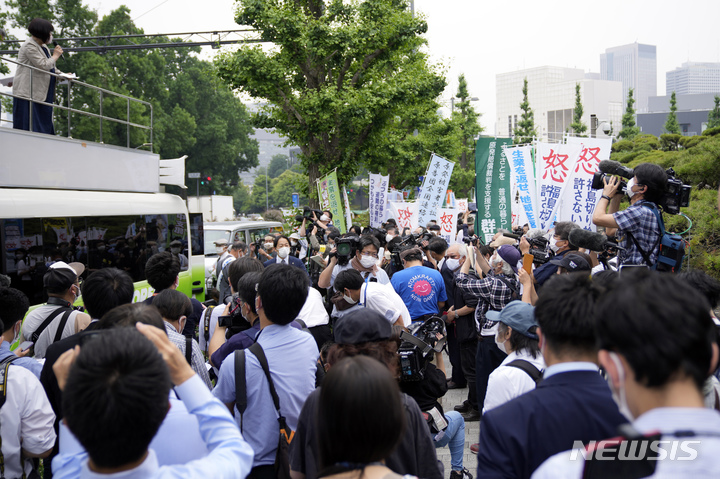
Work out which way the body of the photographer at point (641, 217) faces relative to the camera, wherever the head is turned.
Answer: to the viewer's left

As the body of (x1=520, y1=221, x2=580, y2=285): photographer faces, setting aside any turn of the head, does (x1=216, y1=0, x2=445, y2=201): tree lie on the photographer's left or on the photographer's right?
on the photographer's right

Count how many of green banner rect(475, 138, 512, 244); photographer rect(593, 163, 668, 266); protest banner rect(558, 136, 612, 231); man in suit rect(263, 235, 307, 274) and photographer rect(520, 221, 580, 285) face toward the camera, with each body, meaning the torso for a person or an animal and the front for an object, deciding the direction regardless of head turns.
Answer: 3

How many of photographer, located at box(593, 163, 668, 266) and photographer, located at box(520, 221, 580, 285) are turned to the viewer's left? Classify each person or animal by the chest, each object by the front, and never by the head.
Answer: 2

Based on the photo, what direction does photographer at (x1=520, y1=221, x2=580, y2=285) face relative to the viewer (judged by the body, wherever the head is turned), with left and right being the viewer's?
facing to the left of the viewer

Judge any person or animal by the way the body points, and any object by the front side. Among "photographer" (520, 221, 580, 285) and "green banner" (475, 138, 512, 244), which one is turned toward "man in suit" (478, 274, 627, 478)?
the green banner

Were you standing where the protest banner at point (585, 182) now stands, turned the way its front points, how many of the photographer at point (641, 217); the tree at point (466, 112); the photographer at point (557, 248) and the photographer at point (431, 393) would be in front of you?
3

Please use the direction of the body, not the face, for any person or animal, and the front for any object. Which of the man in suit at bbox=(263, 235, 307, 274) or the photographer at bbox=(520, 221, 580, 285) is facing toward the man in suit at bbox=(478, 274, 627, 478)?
the man in suit at bbox=(263, 235, 307, 274)

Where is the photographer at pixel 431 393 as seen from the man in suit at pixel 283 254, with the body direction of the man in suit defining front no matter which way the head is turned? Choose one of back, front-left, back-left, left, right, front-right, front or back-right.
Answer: front

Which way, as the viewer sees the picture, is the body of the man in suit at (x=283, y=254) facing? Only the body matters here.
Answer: toward the camera

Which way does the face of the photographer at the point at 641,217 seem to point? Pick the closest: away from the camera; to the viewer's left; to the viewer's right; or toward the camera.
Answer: to the viewer's left

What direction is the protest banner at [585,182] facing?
toward the camera
